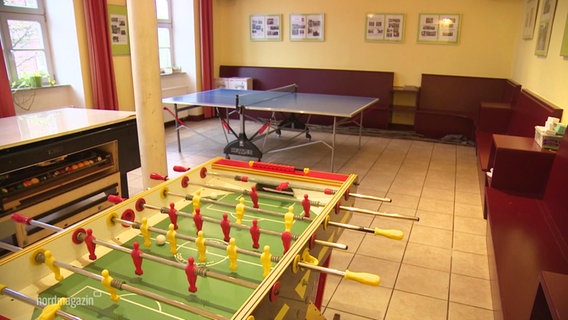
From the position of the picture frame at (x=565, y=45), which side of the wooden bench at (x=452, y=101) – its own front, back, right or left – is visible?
front

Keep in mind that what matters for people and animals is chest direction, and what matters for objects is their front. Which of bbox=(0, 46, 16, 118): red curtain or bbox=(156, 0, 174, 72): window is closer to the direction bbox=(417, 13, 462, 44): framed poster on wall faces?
the red curtain

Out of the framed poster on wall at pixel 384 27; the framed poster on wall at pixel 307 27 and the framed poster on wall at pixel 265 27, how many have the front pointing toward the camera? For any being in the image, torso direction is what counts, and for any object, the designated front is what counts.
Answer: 3

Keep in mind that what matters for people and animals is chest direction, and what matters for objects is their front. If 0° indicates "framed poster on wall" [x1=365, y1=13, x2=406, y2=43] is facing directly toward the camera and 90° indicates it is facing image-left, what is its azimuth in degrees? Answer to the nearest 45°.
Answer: approximately 0°

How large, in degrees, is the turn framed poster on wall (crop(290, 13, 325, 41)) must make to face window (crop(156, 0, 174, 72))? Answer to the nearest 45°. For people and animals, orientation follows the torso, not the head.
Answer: approximately 90° to its right

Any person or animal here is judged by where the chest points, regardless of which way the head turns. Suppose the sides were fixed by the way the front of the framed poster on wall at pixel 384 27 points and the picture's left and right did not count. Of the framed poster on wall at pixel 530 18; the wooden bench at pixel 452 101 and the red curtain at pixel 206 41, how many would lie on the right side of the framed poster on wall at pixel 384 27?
1

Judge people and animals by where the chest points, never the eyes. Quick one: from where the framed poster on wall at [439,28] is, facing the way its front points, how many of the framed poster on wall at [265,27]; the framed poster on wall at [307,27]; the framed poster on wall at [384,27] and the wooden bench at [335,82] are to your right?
4

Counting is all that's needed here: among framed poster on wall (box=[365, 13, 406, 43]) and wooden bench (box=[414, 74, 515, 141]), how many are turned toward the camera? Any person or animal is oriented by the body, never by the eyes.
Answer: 2

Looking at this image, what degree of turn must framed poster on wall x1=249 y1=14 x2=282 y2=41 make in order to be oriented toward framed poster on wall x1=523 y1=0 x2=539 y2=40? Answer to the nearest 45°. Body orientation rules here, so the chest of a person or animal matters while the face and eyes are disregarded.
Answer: approximately 45° to its left

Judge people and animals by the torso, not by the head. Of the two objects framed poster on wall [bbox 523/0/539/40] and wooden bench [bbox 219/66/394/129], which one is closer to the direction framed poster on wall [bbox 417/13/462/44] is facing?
the framed poster on wall

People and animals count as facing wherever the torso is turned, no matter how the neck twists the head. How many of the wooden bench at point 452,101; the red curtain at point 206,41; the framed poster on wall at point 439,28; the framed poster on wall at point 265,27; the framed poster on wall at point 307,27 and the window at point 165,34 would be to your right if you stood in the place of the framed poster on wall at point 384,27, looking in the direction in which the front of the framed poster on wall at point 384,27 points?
4

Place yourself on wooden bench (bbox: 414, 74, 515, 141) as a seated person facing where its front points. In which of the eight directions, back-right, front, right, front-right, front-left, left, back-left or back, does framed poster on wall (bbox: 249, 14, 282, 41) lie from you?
right

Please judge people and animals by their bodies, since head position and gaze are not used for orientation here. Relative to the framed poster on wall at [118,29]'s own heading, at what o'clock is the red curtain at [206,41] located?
The red curtain is roughly at 9 o'clock from the framed poster on wall.

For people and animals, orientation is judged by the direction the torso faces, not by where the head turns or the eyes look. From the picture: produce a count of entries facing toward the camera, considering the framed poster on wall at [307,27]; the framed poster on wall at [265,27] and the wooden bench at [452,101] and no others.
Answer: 3
